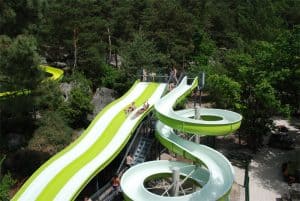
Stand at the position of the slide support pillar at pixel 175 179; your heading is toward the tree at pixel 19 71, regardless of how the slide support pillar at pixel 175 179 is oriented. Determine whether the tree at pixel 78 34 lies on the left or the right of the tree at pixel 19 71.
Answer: right

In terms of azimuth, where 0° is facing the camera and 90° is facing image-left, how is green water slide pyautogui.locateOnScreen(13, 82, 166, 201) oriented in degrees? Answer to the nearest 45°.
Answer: approximately 45°

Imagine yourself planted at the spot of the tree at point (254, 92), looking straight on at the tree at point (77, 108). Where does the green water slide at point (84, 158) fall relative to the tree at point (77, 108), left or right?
left

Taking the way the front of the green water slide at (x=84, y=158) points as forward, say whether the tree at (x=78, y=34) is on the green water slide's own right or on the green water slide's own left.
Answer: on the green water slide's own right

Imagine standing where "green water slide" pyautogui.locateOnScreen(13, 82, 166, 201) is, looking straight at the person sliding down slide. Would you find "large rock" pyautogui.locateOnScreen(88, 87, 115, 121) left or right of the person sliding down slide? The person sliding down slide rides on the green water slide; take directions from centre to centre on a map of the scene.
left

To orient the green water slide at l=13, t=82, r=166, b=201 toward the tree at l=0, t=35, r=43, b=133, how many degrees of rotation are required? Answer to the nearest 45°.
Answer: approximately 90° to its right

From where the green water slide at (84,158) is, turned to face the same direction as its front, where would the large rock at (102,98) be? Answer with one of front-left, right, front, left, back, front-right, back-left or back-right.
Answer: back-right

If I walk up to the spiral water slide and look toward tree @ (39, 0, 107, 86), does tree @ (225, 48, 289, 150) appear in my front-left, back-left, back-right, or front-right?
front-right

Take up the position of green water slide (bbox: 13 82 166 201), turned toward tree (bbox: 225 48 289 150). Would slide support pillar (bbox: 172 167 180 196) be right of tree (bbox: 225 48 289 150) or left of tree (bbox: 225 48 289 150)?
right

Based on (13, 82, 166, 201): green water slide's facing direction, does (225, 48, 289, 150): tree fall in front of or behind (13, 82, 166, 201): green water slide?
behind

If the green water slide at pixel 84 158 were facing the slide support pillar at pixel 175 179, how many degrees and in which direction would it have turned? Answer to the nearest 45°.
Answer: approximately 90° to its left

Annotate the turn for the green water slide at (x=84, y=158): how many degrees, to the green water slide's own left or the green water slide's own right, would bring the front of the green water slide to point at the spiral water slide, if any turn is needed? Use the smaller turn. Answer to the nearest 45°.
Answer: approximately 135° to the green water slide's own left

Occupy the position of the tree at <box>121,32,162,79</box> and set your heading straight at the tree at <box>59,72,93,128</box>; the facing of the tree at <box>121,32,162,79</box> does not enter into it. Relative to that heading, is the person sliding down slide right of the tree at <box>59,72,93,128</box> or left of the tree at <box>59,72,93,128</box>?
left
